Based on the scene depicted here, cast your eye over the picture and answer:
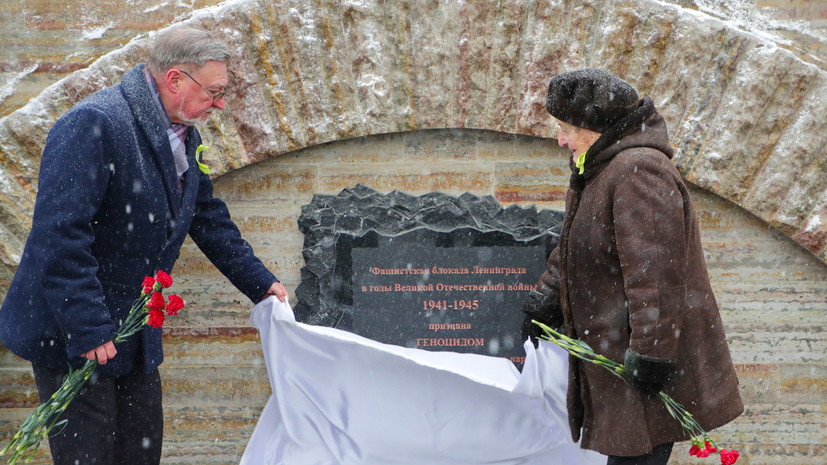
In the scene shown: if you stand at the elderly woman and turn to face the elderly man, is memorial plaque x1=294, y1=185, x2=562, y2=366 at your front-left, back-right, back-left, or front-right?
front-right

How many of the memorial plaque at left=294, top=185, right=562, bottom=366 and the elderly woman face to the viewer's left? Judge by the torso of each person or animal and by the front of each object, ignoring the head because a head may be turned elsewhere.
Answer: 1

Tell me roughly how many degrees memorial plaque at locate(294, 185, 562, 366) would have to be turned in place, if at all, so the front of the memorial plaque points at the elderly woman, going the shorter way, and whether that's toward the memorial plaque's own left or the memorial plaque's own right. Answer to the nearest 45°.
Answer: approximately 45° to the memorial plaque's own left

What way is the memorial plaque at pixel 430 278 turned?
toward the camera

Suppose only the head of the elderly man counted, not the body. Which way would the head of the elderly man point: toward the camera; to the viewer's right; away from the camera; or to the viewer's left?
to the viewer's right

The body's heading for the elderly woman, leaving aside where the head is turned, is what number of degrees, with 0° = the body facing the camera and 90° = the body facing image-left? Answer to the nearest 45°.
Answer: approximately 90°

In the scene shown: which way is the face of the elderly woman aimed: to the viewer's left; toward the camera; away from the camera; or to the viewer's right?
to the viewer's left

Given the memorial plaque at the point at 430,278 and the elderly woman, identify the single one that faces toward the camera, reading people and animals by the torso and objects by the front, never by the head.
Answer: the memorial plaque
